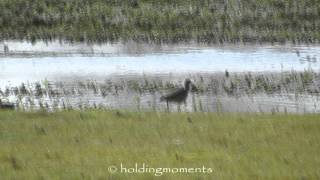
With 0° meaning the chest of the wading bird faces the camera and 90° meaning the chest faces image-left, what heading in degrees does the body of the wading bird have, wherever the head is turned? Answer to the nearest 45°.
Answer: approximately 270°
